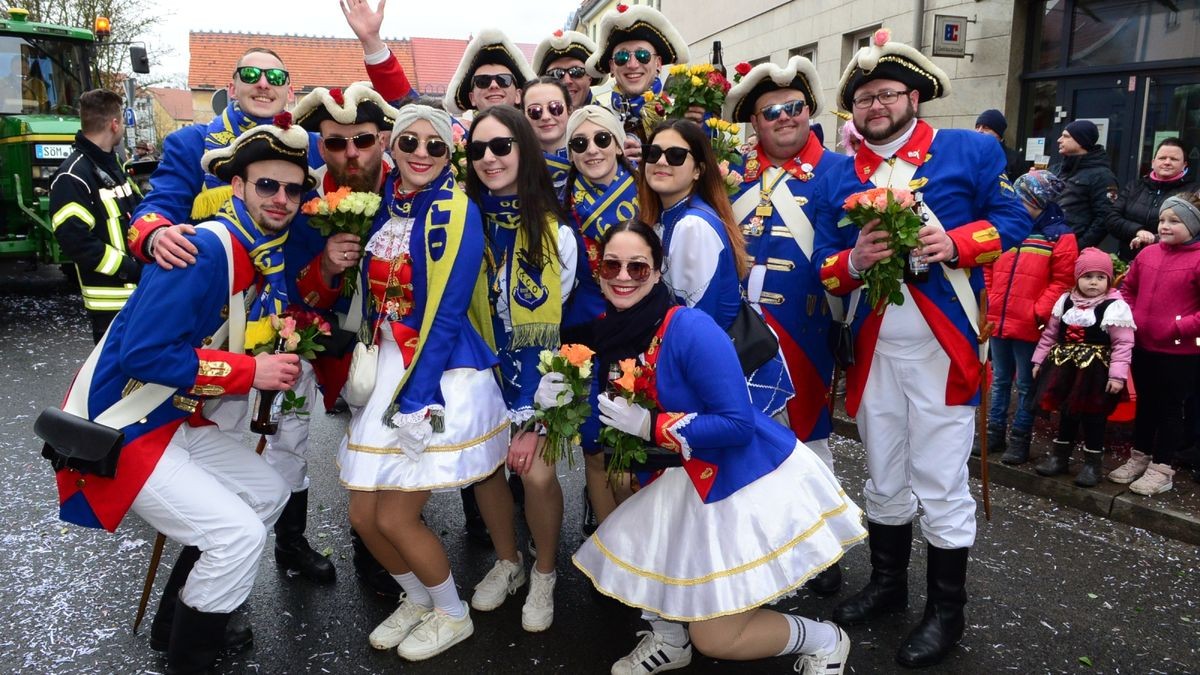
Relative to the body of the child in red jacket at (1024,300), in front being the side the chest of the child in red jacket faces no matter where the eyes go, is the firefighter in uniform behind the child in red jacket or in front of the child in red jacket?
in front

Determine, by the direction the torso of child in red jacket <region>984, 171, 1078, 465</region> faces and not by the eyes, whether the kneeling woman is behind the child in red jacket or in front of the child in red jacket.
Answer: in front

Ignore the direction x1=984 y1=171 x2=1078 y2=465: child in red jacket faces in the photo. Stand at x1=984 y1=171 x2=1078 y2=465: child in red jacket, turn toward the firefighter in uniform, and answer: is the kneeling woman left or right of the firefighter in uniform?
left

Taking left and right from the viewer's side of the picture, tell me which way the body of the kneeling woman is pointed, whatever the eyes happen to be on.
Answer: facing to the left of the viewer

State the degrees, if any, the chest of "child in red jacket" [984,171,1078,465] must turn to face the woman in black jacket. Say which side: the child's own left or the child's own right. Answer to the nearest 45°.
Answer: approximately 180°

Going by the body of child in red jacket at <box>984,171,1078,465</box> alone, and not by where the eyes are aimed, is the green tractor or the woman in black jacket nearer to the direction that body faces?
the green tractor
